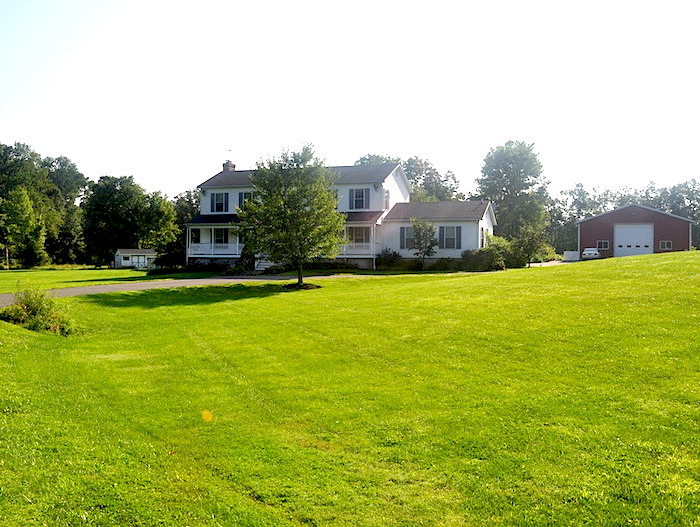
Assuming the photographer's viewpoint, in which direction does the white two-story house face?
facing the viewer

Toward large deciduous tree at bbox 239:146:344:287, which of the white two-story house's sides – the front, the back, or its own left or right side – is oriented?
front
